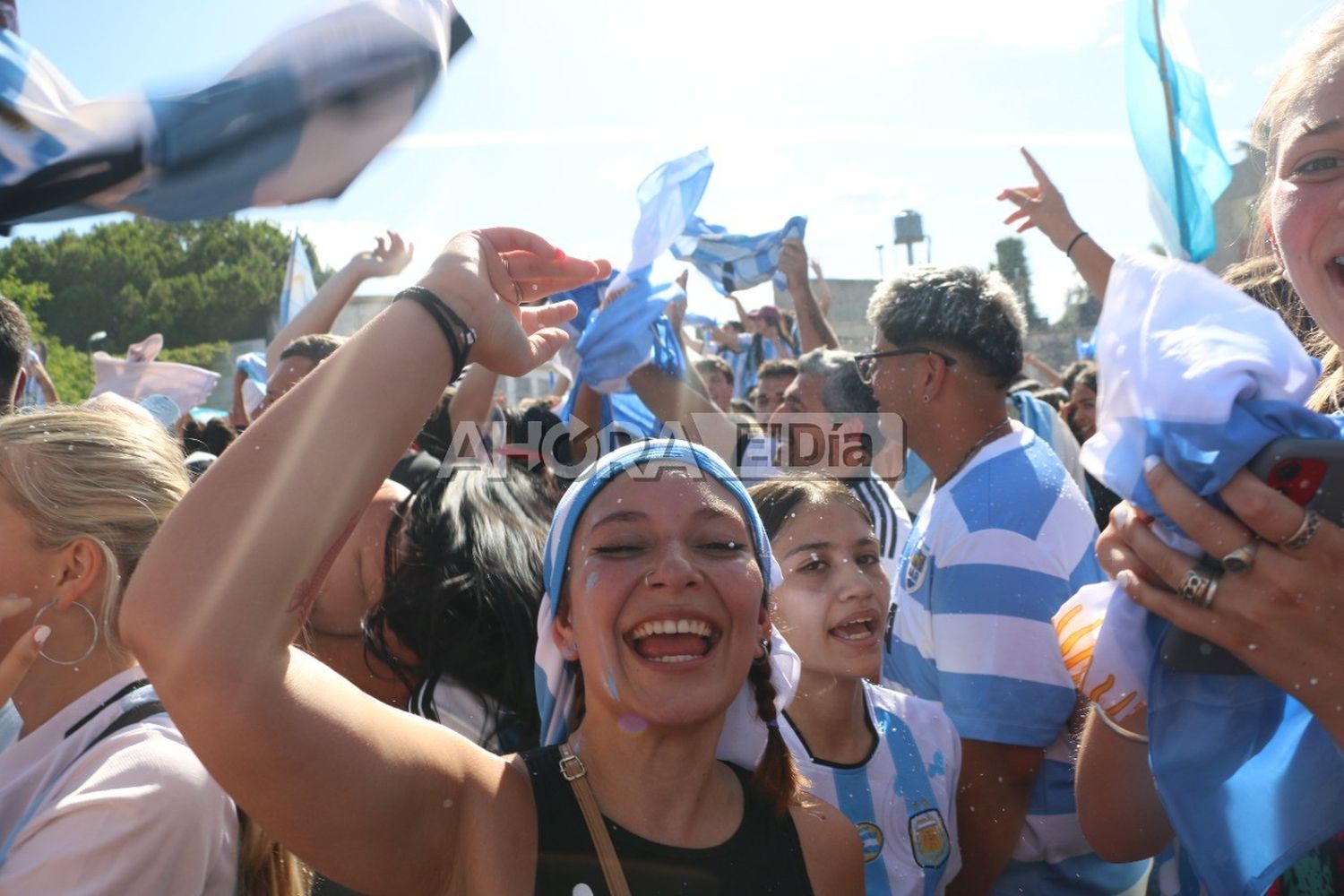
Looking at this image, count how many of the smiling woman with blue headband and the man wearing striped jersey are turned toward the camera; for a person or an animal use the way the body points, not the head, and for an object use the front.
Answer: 1

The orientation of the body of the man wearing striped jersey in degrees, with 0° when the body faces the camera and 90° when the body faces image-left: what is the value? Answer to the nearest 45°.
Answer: approximately 90°

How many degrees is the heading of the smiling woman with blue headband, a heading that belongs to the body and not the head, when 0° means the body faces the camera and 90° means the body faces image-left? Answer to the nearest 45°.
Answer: approximately 0°

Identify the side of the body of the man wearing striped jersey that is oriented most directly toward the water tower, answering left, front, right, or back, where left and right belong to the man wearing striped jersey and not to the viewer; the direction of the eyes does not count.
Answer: right

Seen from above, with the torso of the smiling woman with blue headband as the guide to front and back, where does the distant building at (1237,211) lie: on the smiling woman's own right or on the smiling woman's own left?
on the smiling woman's own left

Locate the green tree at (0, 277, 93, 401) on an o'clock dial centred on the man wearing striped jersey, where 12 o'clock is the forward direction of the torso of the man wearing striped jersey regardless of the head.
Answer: The green tree is roughly at 1 o'clock from the man wearing striped jersey.

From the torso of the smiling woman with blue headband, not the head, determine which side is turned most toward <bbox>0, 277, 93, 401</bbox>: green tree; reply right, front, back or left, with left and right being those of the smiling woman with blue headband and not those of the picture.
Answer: back

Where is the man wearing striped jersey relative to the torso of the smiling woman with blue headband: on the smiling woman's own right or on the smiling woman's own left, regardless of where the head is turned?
on the smiling woman's own left

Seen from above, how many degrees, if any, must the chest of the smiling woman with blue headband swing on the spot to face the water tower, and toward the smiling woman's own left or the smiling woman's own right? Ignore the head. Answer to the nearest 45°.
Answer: approximately 135° to the smiling woman's own left
